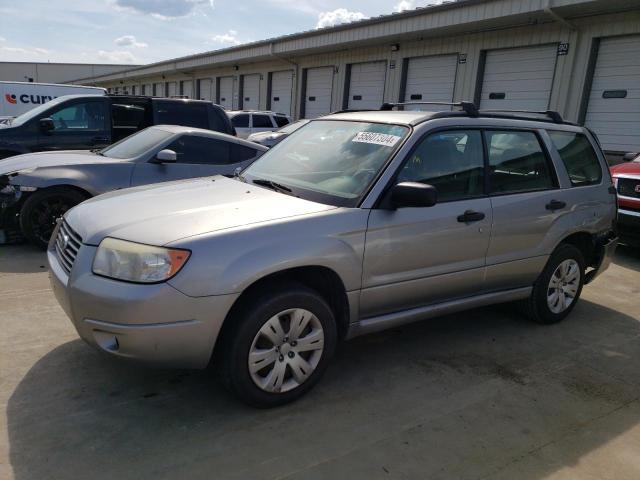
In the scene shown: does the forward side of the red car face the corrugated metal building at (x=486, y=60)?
no

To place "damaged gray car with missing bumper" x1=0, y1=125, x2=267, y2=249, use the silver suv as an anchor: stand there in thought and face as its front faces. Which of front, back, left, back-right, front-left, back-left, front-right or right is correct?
right

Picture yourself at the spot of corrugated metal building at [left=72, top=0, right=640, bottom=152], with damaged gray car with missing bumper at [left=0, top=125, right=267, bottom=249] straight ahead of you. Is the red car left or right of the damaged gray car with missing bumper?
left

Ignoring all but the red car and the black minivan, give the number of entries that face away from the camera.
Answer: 0

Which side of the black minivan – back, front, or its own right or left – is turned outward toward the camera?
left

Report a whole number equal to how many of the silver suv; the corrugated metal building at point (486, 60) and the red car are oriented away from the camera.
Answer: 0

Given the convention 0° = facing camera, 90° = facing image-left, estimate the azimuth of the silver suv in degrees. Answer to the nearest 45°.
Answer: approximately 45°

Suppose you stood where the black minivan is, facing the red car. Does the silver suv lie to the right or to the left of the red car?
right

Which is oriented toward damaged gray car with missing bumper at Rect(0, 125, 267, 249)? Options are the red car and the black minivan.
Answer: the red car

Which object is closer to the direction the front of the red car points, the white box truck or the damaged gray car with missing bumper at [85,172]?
the damaged gray car with missing bumper

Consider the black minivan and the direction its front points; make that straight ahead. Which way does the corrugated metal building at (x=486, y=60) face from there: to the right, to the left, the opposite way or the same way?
the same way

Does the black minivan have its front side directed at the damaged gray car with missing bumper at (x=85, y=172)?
no

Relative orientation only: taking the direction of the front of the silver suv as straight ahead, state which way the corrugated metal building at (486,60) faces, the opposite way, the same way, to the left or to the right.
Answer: the same way

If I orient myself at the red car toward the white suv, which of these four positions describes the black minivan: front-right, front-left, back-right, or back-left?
front-left

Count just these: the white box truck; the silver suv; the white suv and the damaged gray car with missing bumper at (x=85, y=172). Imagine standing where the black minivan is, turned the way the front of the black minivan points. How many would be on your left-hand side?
2

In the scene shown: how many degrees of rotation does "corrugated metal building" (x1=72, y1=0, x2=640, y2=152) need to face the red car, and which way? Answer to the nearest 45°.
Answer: approximately 45° to its left

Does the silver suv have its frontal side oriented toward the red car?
no

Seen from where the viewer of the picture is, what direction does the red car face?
facing the viewer and to the left of the viewer

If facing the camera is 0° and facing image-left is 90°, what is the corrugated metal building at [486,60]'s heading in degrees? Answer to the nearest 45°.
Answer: approximately 45°
